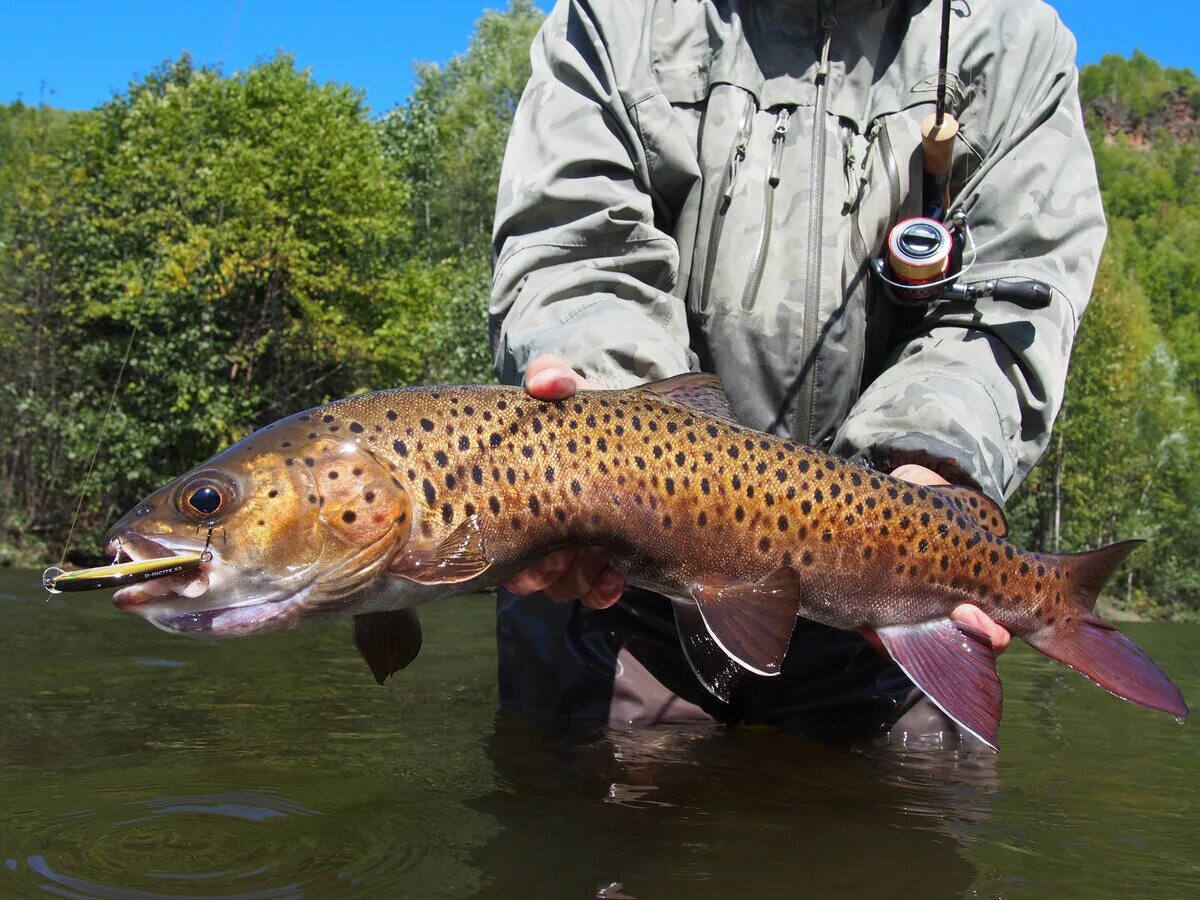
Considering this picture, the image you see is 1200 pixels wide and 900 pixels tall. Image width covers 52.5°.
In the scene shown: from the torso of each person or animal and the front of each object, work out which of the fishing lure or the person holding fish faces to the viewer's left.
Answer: the fishing lure

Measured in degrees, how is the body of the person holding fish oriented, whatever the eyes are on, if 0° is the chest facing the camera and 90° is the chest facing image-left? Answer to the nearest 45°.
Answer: approximately 0°

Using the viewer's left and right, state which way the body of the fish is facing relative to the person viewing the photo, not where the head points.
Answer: facing to the left of the viewer

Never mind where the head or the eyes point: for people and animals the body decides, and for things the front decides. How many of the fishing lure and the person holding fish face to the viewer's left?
1

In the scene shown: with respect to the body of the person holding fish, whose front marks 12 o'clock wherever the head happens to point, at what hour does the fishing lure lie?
The fishing lure is roughly at 1 o'clock from the person holding fish.

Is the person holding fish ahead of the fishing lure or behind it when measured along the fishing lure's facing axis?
behind

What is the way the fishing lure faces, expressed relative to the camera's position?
facing to the left of the viewer
